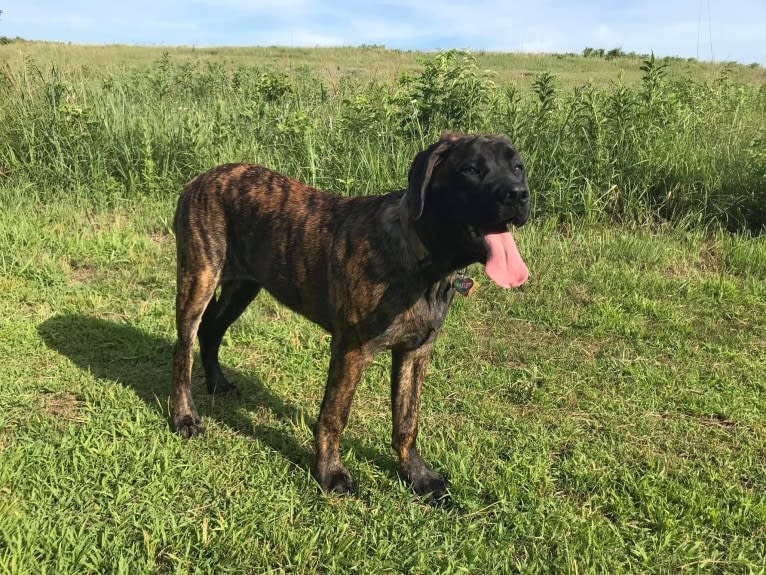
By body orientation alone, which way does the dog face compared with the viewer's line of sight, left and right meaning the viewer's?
facing the viewer and to the right of the viewer
